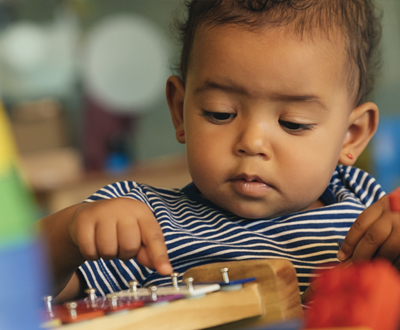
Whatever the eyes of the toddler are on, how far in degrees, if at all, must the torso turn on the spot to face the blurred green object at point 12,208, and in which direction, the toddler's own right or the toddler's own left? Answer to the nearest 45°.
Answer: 0° — they already face it

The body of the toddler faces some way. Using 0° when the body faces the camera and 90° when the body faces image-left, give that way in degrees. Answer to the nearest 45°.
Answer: approximately 0°

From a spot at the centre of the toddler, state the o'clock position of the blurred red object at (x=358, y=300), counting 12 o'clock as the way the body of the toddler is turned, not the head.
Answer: The blurred red object is roughly at 12 o'clock from the toddler.
